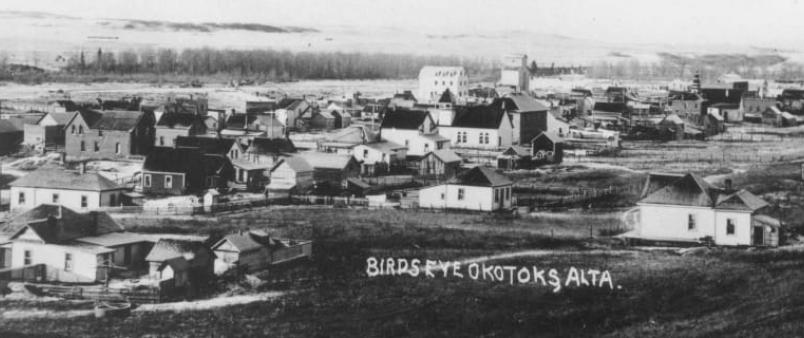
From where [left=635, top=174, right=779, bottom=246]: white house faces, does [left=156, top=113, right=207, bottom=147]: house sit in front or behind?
behind

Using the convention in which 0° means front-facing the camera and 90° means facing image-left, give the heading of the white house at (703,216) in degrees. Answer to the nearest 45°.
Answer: approximately 315°

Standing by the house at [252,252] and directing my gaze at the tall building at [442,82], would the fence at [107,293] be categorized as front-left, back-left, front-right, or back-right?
back-left

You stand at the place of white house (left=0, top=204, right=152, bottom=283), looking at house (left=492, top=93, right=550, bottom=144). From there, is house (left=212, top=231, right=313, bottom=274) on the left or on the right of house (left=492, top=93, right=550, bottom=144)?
right

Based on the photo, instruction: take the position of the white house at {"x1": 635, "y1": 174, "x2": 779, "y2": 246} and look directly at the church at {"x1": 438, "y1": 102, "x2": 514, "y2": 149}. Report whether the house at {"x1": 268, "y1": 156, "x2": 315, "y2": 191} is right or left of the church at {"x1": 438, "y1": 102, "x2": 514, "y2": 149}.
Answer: left

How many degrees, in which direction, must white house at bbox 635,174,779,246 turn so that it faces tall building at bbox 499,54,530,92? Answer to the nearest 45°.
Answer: approximately 180°

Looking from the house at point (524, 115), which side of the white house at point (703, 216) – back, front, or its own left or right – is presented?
back

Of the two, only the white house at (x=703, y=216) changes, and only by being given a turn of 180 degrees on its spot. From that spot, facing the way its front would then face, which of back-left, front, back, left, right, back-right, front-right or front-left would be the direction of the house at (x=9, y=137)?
front-left
